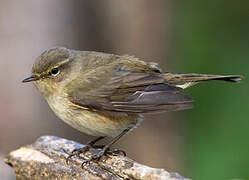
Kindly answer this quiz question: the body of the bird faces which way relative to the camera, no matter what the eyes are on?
to the viewer's left
